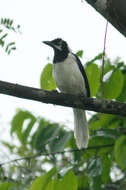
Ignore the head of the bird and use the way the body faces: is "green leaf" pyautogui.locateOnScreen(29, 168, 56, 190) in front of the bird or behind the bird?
in front

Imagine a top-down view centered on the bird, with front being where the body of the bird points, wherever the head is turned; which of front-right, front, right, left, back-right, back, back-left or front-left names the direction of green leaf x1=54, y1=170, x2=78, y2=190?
front-left

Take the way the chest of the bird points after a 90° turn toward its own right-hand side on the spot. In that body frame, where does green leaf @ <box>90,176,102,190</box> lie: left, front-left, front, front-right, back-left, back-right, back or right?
back-left

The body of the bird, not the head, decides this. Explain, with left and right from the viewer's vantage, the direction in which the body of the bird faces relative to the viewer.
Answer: facing the viewer and to the left of the viewer
